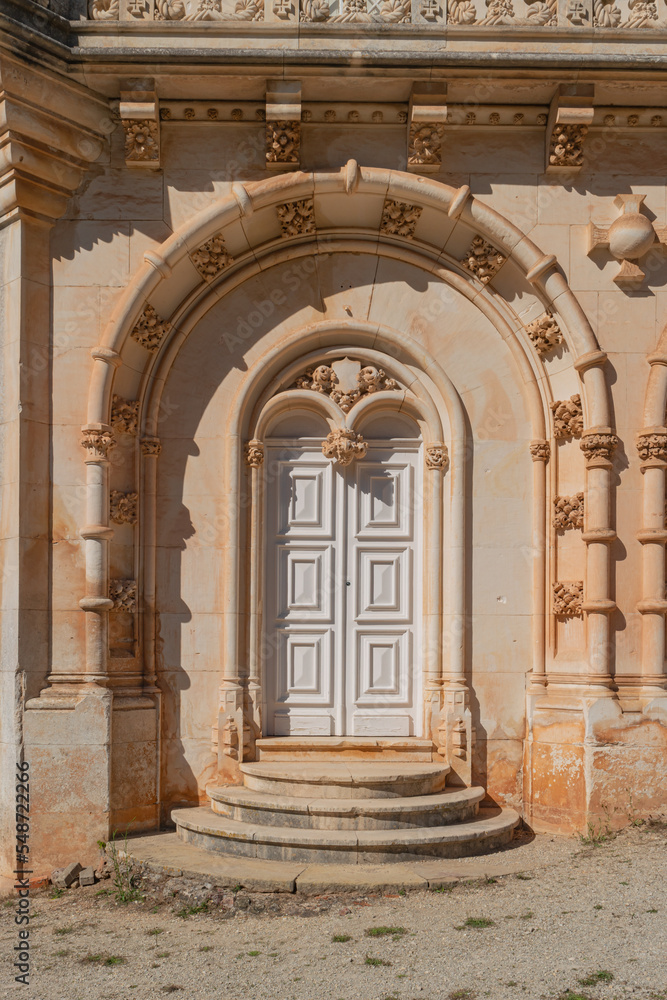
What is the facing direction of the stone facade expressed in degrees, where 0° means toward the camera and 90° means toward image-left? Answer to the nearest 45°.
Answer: approximately 0°
